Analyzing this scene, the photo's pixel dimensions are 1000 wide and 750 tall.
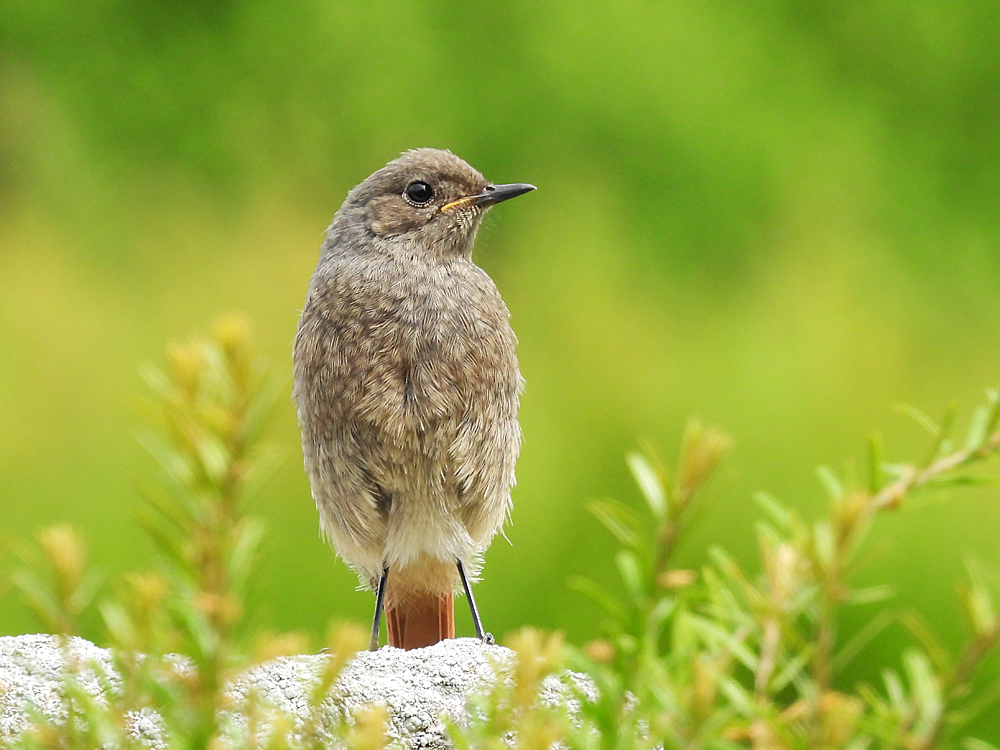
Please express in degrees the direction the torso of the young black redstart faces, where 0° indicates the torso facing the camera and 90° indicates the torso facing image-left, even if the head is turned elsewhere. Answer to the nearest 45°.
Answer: approximately 0°

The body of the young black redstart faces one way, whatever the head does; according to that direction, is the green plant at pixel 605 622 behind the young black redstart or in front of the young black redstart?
in front
